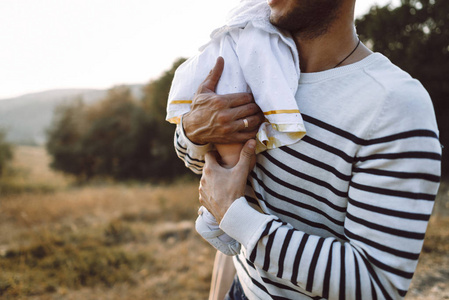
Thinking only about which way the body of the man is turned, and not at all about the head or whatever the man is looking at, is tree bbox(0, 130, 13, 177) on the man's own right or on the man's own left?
on the man's own right

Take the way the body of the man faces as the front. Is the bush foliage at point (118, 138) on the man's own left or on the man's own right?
on the man's own right

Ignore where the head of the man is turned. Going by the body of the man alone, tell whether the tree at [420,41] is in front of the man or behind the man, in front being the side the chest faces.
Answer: behind

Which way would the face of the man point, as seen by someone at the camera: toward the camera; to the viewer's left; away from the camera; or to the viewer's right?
to the viewer's left

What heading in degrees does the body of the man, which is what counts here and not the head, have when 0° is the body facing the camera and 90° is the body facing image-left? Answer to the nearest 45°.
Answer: approximately 45°
